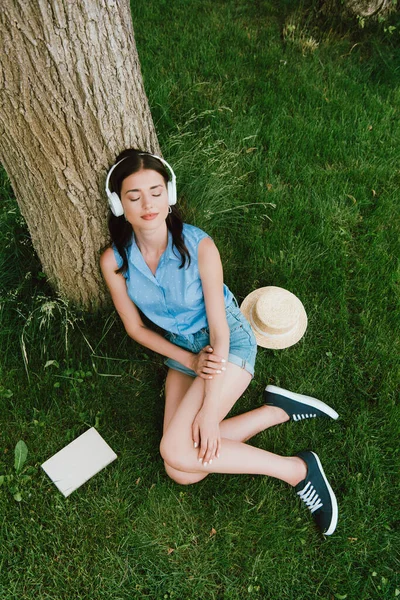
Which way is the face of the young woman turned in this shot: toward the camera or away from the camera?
toward the camera

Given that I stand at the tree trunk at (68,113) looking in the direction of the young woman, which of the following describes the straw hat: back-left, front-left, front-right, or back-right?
front-left

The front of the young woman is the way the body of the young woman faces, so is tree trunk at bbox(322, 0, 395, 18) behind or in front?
behind

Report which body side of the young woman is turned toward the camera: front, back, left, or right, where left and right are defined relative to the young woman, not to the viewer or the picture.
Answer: front
